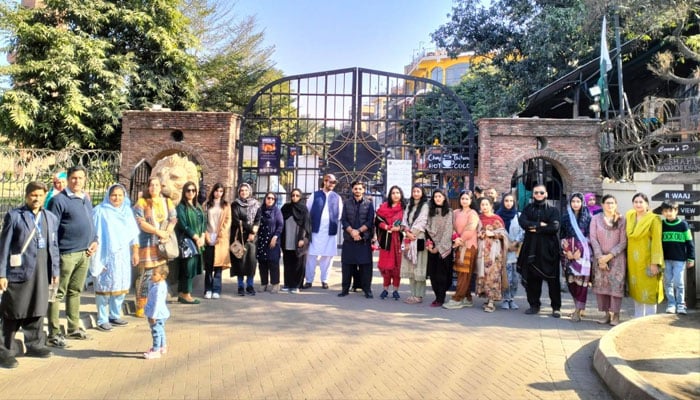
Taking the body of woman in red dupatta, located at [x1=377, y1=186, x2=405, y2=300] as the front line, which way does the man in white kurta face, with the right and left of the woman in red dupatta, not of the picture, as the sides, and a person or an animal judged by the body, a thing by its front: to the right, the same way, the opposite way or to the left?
the same way

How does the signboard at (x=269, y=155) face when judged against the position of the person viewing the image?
facing the viewer

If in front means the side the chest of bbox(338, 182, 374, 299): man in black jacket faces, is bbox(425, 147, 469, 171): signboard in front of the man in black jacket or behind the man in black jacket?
behind

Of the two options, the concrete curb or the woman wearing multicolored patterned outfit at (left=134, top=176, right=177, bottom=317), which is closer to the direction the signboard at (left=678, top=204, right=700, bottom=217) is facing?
the concrete curb

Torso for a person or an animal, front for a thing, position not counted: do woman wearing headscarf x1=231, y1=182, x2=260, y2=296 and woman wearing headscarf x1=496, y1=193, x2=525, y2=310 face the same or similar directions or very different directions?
same or similar directions

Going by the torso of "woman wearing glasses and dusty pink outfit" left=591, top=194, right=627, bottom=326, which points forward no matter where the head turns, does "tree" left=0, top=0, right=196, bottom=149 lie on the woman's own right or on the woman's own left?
on the woman's own right

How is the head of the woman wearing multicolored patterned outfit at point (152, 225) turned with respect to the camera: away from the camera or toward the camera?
toward the camera

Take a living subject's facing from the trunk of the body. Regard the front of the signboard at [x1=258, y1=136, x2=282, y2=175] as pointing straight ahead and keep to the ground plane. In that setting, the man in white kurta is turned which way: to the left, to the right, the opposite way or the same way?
the same way

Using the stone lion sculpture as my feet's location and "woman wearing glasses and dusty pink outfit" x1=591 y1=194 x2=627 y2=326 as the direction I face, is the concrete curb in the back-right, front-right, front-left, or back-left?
front-right

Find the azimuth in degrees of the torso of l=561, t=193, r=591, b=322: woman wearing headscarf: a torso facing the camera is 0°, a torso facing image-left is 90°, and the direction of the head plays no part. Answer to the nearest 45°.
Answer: approximately 0°

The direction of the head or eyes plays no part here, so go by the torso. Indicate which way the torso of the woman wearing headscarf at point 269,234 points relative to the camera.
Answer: toward the camera

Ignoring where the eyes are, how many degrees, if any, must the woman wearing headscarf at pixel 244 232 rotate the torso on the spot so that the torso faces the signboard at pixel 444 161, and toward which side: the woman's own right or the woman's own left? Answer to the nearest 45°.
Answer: approximately 135° to the woman's own left

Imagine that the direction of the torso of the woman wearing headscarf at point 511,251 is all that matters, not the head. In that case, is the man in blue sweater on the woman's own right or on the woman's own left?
on the woman's own right

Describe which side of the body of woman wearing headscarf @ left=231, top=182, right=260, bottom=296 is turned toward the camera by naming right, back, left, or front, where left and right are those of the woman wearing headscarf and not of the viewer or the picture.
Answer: front
